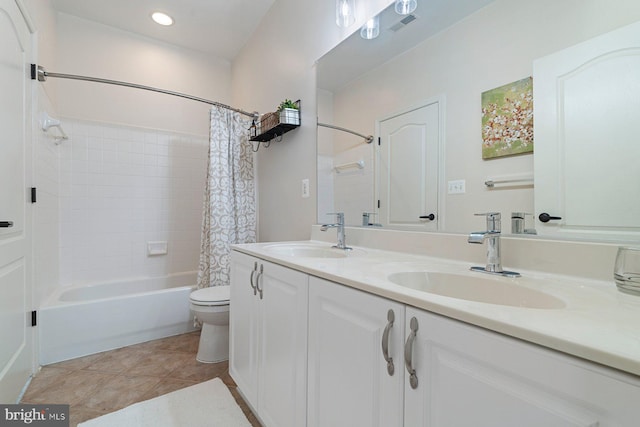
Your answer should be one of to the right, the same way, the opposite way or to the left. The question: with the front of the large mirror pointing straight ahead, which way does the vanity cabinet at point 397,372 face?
the same way

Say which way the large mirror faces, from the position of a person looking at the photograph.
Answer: facing the viewer and to the left of the viewer

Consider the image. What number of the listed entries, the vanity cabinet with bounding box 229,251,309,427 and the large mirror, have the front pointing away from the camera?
0

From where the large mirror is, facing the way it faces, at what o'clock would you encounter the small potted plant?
The small potted plant is roughly at 2 o'clock from the large mirror.

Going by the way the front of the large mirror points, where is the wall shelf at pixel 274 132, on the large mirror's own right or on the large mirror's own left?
on the large mirror's own right

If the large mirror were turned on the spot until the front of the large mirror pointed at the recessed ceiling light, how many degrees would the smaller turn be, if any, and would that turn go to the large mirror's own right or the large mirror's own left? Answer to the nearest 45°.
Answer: approximately 45° to the large mirror's own right

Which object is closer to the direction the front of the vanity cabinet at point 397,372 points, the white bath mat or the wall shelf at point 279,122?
the white bath mat
